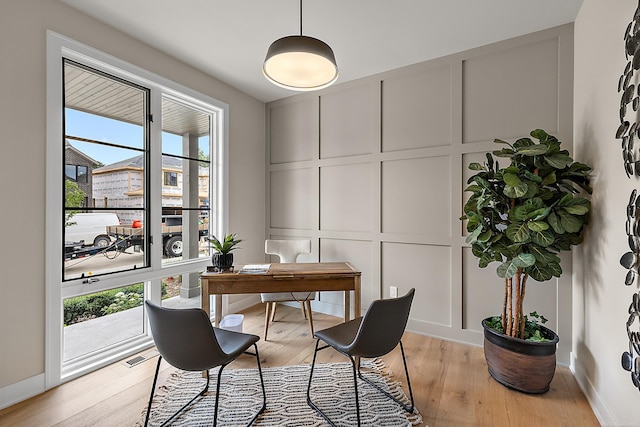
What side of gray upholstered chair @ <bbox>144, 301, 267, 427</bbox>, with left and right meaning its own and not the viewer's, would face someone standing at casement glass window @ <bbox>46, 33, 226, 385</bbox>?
left

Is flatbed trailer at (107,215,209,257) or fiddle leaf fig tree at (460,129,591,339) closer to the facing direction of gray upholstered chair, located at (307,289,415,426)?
the flatbed trailer

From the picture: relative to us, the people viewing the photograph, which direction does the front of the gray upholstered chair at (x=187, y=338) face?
facing away from the viewer and to the right of the viewer

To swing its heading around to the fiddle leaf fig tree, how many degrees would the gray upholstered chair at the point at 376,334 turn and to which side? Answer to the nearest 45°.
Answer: approximately 90° to its right

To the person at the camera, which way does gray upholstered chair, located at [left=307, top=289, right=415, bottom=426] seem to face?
facing away from the viewer and to the left of the viewer

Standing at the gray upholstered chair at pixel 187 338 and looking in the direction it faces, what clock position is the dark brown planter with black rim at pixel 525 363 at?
The dark brown planter with black rim is roughly at 2 o'clock from the gray upholstered chair.

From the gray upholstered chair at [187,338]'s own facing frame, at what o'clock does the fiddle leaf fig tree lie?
The fiddle leaf fig tree is roughly at 2 o'clock from the gray upholstered chair.

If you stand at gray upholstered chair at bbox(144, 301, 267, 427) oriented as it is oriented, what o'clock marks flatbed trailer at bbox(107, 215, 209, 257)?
The flatbed trailer is roughly at 10 o'clock from the gray upholstered chair.

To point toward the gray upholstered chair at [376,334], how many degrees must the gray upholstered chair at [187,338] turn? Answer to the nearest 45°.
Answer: approximately 45° to its right
